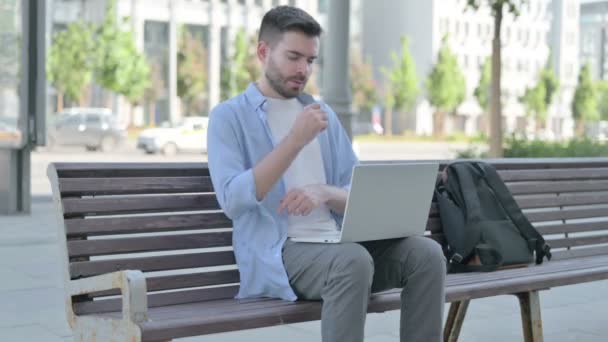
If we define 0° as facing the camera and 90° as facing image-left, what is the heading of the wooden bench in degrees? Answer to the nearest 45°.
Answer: approximately 315°

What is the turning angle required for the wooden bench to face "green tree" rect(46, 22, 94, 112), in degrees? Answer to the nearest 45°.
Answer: approximately 135° to its left

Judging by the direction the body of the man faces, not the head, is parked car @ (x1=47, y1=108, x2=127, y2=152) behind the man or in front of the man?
behind

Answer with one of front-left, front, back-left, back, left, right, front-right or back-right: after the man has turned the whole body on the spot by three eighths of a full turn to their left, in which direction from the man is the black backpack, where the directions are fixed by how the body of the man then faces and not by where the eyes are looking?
front-right

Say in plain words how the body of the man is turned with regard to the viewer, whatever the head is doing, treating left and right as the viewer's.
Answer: facing the viewer and to the right of the viewer

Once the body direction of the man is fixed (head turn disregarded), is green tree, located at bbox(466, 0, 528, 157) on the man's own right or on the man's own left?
on the man's own left
